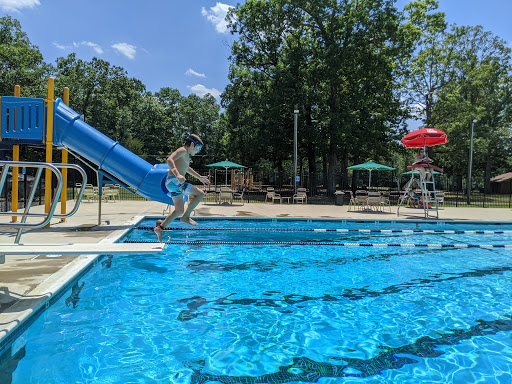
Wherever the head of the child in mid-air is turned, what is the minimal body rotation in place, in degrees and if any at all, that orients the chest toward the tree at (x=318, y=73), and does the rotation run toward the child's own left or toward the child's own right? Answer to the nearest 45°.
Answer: approximately 45° to the child's own left

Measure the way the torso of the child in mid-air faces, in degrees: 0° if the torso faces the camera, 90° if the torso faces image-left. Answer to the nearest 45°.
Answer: approximately 270°

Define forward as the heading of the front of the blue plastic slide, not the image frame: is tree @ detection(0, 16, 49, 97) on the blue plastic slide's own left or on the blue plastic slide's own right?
on the blue plastic slide's own left

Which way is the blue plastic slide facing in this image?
to the viewer's right

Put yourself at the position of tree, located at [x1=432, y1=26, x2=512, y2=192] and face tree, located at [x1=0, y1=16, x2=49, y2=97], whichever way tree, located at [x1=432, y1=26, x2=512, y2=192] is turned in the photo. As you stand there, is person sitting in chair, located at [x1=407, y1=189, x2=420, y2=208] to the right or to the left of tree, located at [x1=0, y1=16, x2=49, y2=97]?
left

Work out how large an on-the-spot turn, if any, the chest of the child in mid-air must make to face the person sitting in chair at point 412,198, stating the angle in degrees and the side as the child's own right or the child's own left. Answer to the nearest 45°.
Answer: approximately 45° to the child's own left

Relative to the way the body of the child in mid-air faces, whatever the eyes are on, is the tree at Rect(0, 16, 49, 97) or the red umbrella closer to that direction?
the red umbrella
